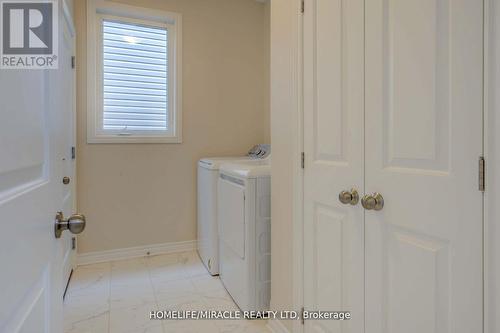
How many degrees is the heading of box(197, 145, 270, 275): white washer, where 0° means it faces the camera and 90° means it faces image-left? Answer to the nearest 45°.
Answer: approximately 45°

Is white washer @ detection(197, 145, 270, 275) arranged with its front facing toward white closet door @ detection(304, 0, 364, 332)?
no

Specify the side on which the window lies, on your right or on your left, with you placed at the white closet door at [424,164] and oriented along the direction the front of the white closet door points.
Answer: on your right

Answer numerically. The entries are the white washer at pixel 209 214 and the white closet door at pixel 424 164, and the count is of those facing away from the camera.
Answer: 0

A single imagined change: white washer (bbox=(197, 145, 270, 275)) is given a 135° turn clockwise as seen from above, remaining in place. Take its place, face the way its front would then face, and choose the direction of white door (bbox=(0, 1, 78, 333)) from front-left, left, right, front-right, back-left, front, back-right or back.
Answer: back

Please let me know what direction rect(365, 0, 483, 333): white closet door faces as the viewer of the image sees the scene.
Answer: facing the viewer and to the left of the viewer

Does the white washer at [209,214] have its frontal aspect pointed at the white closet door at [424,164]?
no
